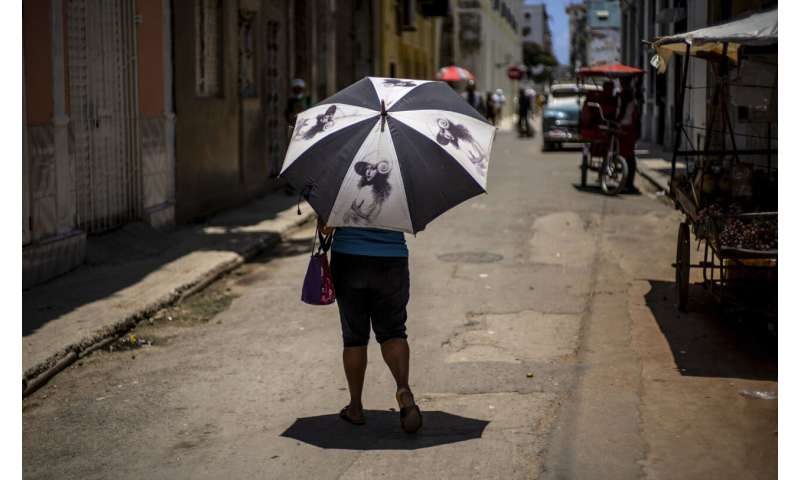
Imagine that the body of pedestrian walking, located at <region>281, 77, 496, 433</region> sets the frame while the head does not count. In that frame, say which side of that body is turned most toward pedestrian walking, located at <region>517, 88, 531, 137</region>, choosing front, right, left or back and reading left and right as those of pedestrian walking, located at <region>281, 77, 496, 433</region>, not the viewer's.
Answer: front

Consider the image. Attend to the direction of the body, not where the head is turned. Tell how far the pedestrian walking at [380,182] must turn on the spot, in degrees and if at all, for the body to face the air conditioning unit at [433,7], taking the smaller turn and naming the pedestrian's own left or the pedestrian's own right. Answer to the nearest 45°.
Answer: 0° — they already face it

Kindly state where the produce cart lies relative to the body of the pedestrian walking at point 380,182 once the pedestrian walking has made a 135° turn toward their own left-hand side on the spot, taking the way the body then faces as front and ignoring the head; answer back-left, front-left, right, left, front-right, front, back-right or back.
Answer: back

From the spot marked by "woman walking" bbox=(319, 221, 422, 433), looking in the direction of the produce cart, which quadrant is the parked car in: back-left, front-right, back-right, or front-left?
front-left

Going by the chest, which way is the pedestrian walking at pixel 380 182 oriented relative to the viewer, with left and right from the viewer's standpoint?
facing away from the viewer

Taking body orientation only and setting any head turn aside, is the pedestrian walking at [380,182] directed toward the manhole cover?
yes

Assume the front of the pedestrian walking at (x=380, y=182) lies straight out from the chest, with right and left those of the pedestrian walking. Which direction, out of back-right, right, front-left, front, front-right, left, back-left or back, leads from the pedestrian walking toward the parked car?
front
